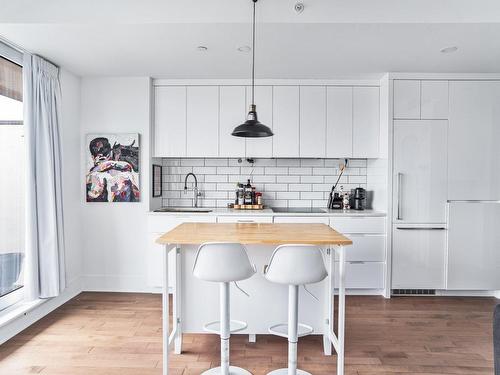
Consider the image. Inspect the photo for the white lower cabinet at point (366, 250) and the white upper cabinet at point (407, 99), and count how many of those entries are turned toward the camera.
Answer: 2

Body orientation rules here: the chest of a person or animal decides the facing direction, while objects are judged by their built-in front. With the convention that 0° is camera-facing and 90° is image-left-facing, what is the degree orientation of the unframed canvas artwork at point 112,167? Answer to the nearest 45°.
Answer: approximately 0°

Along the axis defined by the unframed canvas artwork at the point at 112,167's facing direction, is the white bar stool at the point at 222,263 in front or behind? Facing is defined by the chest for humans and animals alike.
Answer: in front

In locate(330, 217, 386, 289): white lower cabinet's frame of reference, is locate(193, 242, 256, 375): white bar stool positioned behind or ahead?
ahead

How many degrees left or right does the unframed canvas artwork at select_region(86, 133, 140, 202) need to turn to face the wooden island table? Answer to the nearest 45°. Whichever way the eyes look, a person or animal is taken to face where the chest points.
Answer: approximately 45° to its left

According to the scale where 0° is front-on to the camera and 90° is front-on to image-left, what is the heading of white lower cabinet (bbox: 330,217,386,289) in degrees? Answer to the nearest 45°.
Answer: approximately 0°

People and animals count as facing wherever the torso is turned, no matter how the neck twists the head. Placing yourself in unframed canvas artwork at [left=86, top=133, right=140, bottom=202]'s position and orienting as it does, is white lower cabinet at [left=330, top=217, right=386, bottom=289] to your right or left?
on your left
